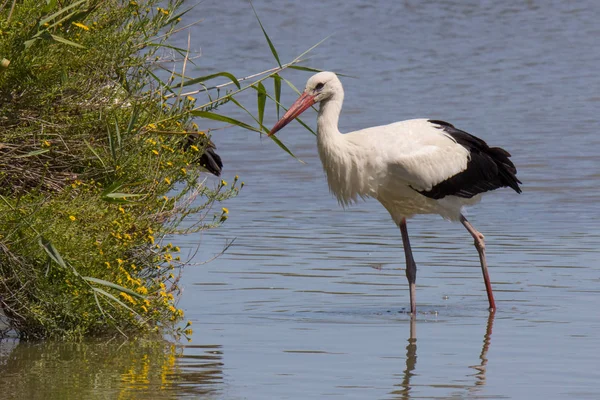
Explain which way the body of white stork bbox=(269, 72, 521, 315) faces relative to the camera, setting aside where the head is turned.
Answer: to the viewer's left
